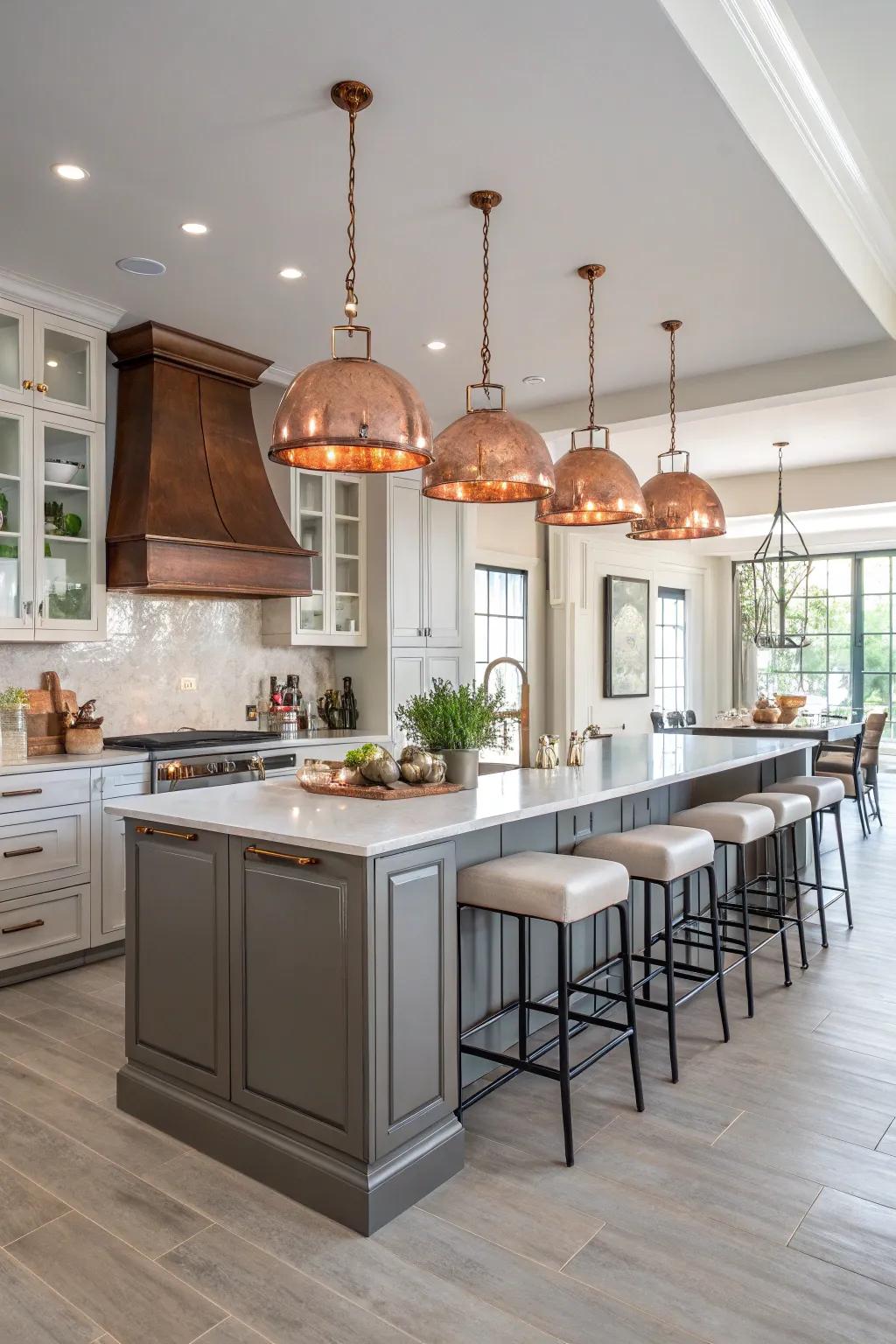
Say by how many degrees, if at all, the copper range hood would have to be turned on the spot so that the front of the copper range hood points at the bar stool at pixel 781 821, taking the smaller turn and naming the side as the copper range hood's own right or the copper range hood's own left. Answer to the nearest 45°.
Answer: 0° — it already faces it

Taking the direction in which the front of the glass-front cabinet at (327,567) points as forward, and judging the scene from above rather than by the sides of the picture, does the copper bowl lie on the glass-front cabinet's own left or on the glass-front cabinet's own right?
on the glass-front cabinet's own left

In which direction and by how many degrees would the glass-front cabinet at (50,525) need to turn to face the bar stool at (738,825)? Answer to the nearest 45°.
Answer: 0° — it already faces it

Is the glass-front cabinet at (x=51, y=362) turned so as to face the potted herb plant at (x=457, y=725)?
yes

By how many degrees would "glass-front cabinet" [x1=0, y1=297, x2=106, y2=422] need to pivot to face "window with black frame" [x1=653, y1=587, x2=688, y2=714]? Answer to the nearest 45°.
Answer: approximately 90° to its left

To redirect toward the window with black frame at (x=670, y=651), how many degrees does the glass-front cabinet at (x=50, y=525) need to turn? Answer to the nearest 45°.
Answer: approximately 90° to its left

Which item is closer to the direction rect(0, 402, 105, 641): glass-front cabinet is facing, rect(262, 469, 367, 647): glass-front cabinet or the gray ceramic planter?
the gray ceramic planter

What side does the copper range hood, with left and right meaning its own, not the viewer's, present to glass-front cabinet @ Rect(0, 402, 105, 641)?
right

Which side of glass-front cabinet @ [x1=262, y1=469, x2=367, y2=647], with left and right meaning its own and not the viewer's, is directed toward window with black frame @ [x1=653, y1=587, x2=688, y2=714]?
left

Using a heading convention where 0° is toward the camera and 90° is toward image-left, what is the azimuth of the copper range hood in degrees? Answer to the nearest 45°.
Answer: approximately 315°

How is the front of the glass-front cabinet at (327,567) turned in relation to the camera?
facing the viewer and to the right of the viewer
